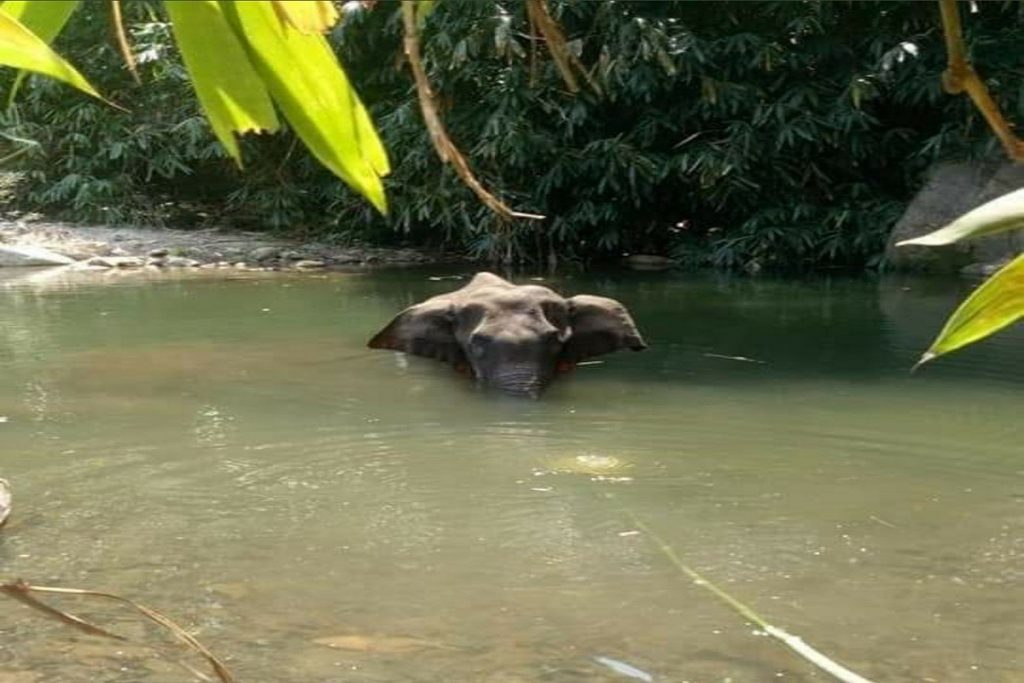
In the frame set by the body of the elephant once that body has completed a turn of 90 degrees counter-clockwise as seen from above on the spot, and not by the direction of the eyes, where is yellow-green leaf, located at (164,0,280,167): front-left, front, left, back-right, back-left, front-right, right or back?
right

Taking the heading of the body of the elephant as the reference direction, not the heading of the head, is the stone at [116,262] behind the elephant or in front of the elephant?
behind

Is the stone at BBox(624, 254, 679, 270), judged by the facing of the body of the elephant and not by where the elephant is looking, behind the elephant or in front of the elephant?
behind

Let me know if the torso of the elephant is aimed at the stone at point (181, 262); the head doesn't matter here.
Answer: no

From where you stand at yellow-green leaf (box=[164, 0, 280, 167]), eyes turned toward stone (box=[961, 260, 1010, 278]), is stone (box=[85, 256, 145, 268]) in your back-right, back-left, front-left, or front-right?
front-left

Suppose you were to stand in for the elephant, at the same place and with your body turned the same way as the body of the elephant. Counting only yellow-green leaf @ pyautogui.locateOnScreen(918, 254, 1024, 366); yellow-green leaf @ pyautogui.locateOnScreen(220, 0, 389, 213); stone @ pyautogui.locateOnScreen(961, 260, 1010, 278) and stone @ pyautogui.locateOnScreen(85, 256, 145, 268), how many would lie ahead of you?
2

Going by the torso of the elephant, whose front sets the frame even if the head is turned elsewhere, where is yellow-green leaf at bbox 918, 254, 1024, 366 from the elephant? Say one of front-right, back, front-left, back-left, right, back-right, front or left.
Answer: front

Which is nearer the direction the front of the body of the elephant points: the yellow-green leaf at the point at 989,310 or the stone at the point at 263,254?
the yellow-green leaf

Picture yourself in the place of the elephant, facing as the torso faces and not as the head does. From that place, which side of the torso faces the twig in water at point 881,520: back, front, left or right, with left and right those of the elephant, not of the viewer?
front

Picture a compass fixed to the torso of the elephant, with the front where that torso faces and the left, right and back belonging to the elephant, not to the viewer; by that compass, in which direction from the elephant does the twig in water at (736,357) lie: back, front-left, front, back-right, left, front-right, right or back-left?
left

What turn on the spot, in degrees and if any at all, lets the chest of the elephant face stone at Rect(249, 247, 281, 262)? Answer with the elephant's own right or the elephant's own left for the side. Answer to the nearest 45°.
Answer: approximately 180°

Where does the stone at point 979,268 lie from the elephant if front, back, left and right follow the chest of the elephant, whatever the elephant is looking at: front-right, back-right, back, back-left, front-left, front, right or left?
back-left

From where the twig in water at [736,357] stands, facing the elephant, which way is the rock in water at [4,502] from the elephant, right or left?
left

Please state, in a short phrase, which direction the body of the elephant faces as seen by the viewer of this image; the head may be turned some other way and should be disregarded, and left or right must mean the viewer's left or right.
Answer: facing the viewer

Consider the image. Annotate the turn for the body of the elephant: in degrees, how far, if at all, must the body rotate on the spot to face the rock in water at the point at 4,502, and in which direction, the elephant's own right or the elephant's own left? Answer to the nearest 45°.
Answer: approximately 45° to the elephant's own right
